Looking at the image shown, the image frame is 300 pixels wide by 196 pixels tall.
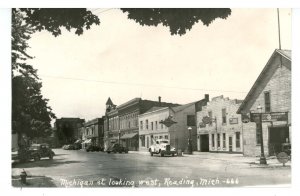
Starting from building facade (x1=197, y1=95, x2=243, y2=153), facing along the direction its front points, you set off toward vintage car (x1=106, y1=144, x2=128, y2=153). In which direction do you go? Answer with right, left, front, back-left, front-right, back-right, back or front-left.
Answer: right

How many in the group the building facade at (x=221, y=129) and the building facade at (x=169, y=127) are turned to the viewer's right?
0

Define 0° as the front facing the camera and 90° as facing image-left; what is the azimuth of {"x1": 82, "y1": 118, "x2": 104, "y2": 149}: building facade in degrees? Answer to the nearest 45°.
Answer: approximately 45°

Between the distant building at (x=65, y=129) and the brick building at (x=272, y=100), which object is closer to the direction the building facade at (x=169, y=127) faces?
the distant building

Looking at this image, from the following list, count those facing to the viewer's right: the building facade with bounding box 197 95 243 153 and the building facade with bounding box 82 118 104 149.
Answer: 0

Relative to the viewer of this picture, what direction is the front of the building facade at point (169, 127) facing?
facing the viewer and to the left of the viewer
